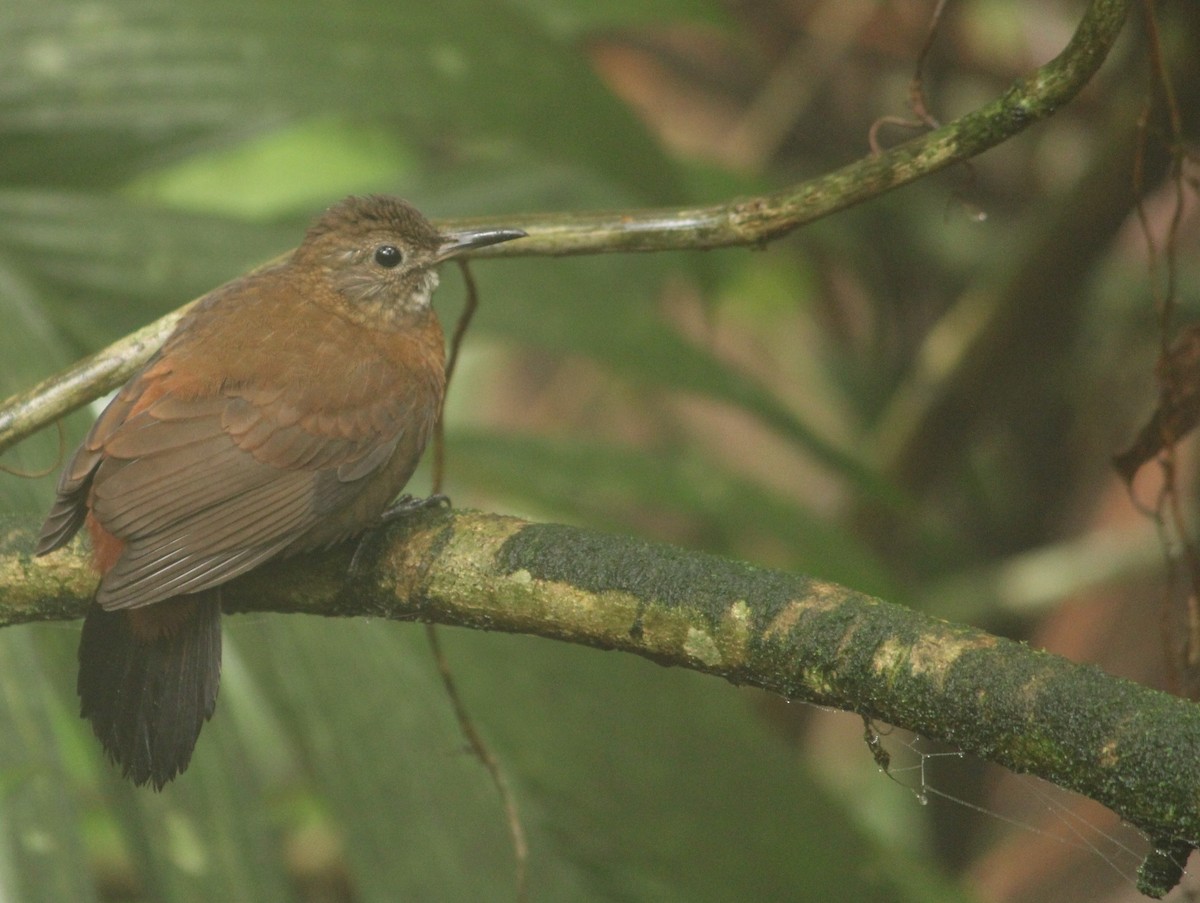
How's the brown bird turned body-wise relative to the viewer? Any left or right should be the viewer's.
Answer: facing away from the viewer and to the right of the viewer

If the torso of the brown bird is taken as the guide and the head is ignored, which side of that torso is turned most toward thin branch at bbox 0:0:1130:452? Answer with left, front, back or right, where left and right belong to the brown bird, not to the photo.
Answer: front
